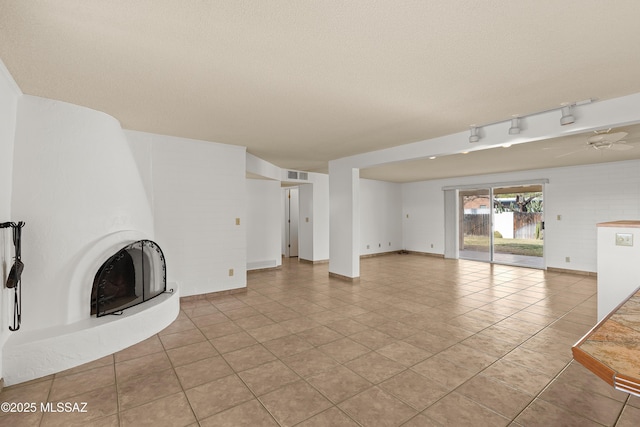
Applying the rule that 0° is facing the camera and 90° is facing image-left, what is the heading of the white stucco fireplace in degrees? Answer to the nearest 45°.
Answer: approximately 315°

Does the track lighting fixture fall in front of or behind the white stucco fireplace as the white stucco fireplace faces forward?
in front

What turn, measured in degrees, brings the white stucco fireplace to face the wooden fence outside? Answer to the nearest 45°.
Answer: approximately 45° to its left

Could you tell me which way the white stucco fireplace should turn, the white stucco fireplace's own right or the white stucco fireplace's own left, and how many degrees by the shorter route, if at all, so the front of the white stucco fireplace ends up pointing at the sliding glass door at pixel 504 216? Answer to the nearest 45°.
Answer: approximately 45° to the white stucco fireplace's own left
